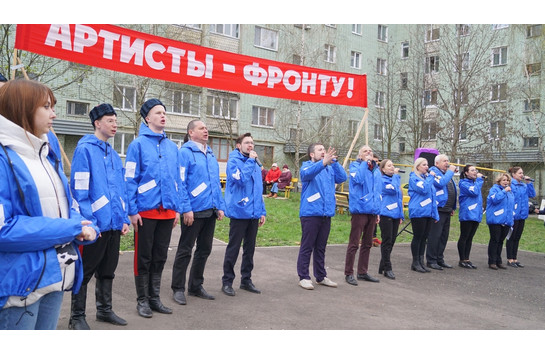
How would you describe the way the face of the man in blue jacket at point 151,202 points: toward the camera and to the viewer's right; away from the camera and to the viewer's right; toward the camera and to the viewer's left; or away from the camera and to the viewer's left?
toward the camera and to the viewer's right

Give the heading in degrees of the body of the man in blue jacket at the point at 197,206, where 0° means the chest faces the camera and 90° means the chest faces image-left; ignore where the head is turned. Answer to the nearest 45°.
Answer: approximately 315°

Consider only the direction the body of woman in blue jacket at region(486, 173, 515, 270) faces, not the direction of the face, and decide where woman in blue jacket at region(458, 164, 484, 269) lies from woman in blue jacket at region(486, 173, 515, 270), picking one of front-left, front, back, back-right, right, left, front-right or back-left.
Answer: right

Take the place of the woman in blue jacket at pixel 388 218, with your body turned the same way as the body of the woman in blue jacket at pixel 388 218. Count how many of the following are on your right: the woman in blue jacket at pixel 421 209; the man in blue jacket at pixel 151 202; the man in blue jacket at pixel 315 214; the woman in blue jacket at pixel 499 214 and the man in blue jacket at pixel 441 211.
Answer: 2

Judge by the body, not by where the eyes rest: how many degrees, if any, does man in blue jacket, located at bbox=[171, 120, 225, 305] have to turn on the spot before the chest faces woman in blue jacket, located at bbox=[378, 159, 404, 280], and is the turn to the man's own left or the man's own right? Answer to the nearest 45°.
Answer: approximately 90° to the man's own left

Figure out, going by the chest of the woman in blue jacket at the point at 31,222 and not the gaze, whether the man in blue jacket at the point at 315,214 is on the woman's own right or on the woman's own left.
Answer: on the woman's own left

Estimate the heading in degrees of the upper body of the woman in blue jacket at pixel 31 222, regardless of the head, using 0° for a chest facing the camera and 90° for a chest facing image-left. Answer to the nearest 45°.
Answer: approximately 315°

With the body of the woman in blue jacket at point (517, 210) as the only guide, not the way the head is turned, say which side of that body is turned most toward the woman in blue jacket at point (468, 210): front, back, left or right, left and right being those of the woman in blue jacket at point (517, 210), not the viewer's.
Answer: right

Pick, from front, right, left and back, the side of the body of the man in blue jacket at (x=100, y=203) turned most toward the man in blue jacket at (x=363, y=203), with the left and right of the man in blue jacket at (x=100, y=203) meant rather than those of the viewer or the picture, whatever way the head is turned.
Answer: left

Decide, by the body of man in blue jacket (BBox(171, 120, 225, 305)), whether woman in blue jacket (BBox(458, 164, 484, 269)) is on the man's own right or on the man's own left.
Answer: on the man's own left

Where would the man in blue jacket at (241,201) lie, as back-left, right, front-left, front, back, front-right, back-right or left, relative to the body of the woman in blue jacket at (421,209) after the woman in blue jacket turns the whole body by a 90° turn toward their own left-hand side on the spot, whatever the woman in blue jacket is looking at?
back

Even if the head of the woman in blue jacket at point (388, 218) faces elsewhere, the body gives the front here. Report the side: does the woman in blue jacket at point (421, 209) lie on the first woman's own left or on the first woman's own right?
on the first woman's own left

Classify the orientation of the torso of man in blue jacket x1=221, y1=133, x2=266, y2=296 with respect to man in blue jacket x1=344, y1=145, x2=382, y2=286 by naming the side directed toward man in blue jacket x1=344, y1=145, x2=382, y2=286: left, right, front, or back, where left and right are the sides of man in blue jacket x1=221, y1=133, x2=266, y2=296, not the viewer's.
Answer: left

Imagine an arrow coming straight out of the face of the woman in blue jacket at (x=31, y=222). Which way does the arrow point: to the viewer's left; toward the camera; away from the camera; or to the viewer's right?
to the viewer's right

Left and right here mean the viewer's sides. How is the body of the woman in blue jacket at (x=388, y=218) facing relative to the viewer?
facing the viewer and to the right of the viewer
